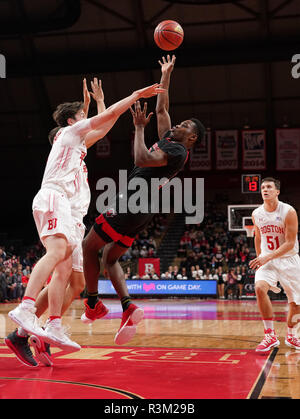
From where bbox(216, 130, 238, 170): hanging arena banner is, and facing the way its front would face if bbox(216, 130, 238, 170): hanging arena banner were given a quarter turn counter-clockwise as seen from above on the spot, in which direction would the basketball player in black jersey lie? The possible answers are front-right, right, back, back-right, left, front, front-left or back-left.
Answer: right

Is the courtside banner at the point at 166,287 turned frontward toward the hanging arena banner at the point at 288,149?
no

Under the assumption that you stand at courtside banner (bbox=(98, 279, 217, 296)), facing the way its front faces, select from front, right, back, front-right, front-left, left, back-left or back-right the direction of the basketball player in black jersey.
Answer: front

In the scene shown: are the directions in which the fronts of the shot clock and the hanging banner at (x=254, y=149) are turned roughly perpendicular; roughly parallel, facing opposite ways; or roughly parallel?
roughly parallel

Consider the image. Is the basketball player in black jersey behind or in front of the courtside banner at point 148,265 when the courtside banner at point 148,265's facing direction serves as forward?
in front

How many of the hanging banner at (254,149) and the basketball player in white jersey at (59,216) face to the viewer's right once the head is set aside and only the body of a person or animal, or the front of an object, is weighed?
1

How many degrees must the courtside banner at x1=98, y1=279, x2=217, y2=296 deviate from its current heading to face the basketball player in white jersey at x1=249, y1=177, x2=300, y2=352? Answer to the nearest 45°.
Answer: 0° — it already faces them

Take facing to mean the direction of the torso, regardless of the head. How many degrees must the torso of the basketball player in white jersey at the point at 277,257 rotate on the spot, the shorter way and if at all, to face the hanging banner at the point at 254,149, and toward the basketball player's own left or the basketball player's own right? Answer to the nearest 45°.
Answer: approximately 135° to the basketball player's own right

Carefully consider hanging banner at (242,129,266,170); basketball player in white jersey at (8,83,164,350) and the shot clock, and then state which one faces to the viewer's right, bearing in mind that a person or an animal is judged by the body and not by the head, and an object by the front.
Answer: the basketball player in white jersey

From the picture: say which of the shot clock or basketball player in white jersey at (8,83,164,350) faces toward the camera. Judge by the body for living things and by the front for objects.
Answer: the shot clock

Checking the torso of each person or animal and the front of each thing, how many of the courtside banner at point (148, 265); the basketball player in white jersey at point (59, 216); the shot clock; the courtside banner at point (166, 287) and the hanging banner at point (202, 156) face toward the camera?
4

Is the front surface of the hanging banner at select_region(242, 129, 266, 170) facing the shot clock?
yes

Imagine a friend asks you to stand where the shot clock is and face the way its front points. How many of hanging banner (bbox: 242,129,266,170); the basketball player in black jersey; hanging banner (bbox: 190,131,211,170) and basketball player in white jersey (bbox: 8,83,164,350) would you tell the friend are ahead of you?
2

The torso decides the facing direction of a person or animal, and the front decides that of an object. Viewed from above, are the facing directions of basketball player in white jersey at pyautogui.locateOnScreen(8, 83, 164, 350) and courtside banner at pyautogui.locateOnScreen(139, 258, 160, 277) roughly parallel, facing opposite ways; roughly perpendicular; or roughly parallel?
roughly perpendicular

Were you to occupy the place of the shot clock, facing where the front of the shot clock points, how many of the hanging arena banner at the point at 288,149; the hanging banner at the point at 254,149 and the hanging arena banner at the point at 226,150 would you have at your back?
3

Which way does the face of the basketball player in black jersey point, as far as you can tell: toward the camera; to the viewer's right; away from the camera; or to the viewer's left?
to the viewer's left

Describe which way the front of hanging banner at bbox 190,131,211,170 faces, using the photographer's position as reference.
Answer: facing the viewer

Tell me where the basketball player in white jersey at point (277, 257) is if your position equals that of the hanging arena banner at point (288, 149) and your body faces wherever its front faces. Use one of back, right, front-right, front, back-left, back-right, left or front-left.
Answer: front

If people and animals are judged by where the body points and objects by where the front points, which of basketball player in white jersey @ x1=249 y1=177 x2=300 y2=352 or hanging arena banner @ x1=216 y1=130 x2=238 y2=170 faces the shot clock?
the hanging arena banner

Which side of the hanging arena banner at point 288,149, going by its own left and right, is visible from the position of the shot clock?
front

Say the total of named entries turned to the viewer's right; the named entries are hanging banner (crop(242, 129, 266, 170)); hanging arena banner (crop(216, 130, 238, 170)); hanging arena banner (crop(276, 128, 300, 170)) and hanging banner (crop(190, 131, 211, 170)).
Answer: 0

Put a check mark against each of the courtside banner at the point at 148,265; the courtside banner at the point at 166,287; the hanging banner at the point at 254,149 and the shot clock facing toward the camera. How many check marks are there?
4

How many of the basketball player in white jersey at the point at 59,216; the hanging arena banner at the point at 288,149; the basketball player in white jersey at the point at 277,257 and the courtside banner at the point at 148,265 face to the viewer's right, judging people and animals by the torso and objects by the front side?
1
